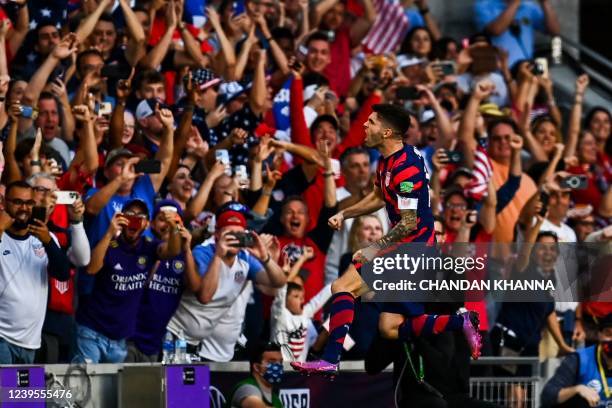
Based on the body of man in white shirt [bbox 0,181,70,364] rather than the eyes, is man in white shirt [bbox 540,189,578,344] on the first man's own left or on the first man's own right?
on the first man's own left

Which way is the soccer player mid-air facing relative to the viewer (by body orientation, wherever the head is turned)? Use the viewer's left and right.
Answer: facing to the left of the viewer

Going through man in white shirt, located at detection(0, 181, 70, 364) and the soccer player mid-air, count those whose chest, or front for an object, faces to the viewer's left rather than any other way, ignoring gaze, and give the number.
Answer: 1

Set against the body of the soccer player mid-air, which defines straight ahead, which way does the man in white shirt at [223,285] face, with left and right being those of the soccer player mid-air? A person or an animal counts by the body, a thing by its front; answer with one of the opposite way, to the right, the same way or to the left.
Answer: to the left

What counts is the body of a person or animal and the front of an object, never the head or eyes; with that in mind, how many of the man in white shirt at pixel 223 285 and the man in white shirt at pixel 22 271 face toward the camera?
2
